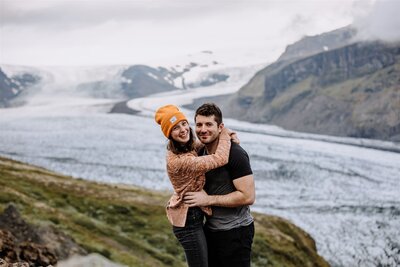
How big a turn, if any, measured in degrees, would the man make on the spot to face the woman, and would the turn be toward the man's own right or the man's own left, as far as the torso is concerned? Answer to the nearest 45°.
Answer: approximately 45° to the man's own right

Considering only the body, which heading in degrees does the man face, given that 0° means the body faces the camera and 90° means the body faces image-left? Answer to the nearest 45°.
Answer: approximately 45°

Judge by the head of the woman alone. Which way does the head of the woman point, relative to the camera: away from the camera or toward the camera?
toward the camera
